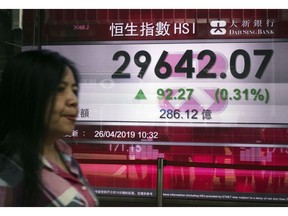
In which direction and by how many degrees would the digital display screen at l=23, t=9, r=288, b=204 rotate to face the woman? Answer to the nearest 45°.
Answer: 0° — it already faces them

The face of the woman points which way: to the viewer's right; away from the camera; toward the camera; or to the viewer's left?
to the viewer's right

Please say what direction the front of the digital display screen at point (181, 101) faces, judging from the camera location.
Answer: facing the viewer
